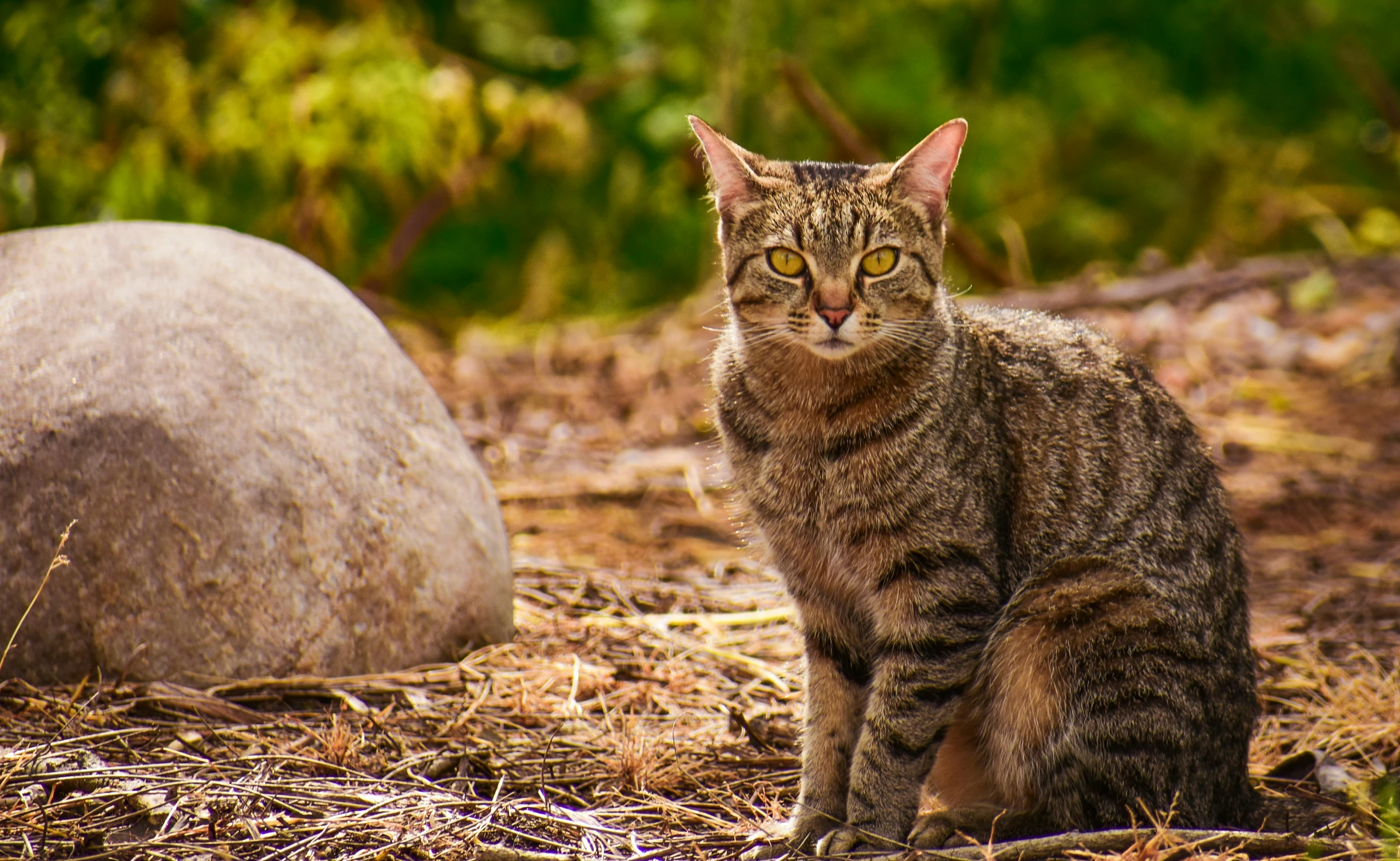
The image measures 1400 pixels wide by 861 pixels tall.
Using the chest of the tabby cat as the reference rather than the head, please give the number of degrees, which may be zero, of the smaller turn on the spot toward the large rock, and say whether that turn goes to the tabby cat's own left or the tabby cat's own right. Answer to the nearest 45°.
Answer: approximately 45° to the tabby cat's own right

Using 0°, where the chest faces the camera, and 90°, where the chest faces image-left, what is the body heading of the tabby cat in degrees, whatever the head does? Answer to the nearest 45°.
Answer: approximately 45°

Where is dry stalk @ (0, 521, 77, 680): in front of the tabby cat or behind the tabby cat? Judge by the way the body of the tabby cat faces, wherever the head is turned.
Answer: in front
